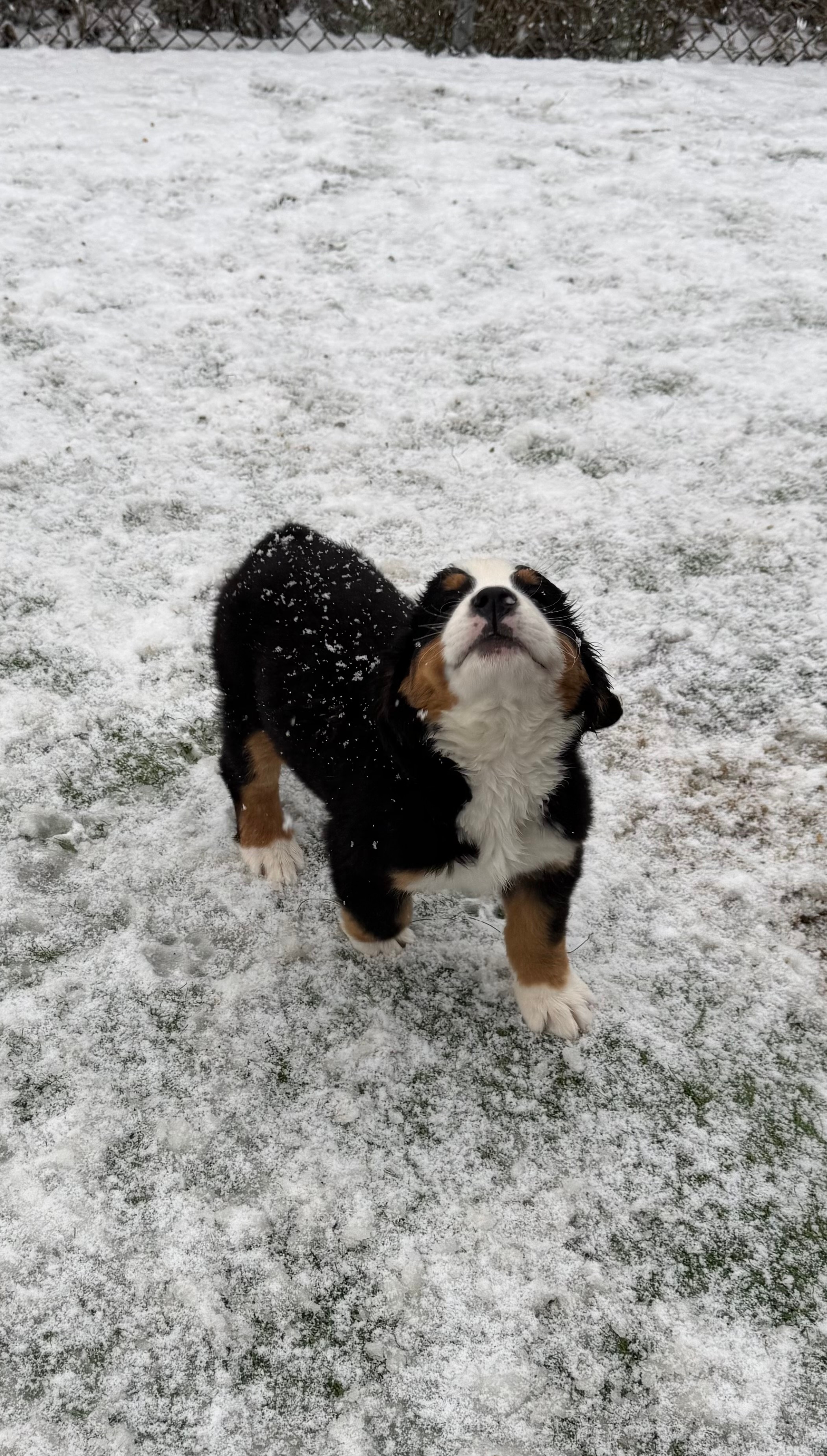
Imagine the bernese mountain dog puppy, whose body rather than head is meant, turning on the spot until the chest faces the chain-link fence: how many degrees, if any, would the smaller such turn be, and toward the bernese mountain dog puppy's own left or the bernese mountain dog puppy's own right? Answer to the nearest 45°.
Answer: approximately 135° to the bernese mountain dog puppy's own left
